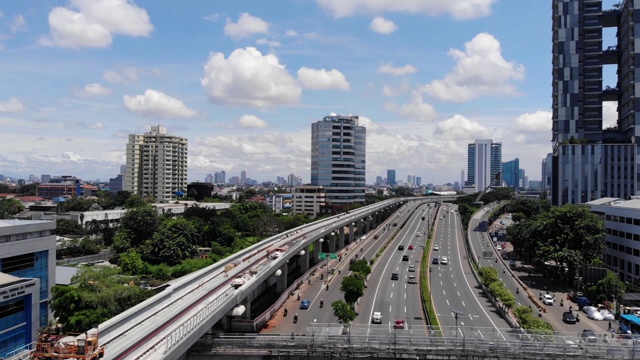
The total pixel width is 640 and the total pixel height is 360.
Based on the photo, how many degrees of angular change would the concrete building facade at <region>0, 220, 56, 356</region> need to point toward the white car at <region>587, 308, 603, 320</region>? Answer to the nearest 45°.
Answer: approximately 45° to its left

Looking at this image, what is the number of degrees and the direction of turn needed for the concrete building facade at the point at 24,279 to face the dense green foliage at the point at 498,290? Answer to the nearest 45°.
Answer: approximately 45° to its left

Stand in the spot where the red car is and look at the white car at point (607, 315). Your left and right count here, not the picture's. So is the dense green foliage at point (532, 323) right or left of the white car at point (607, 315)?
right

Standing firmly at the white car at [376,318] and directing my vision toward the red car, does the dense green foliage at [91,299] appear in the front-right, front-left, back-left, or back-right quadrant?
back-right

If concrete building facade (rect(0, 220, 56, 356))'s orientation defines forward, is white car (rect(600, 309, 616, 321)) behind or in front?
in front

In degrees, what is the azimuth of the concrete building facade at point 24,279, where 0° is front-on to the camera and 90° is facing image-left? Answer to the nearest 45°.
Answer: approximately 315°

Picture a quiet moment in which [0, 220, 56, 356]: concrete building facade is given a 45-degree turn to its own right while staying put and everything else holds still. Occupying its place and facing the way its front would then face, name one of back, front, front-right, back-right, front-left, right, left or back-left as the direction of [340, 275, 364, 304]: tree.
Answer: left

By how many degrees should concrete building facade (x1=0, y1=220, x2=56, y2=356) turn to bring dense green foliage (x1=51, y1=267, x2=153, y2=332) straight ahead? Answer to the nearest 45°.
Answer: approximately 45° to its left
